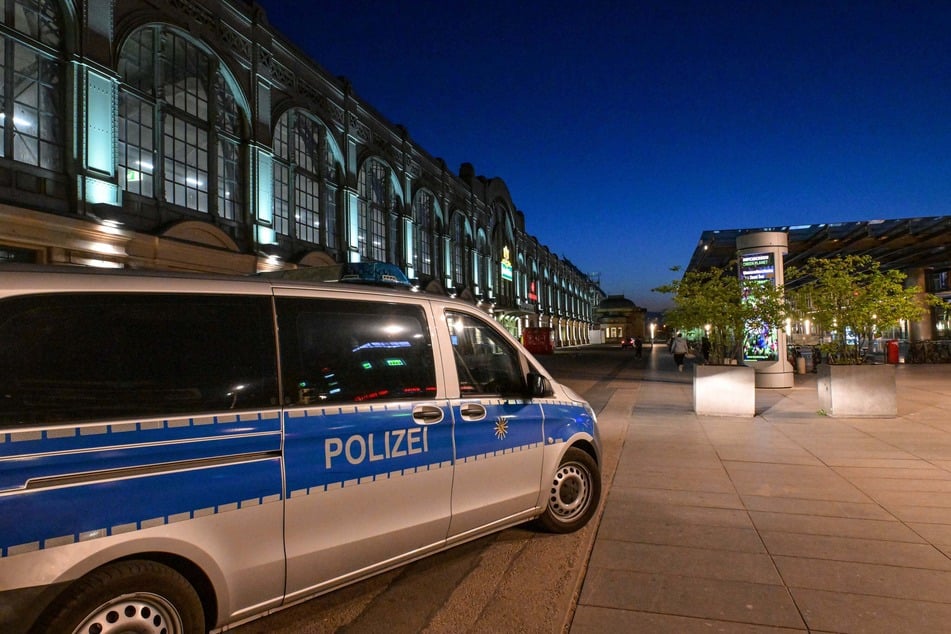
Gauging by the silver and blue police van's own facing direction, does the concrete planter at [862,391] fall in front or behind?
in front

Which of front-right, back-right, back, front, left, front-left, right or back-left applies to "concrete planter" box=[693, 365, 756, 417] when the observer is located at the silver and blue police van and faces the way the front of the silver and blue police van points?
front

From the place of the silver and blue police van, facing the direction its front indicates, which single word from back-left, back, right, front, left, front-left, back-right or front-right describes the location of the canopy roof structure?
front

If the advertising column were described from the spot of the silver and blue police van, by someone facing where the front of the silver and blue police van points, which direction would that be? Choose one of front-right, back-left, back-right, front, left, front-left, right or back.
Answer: front

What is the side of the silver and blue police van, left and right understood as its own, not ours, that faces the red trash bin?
front

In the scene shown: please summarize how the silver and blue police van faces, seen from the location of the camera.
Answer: facing away from the viewer and to the right of the viewer

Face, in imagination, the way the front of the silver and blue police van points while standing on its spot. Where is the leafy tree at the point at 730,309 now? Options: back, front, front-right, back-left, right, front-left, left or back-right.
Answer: front
